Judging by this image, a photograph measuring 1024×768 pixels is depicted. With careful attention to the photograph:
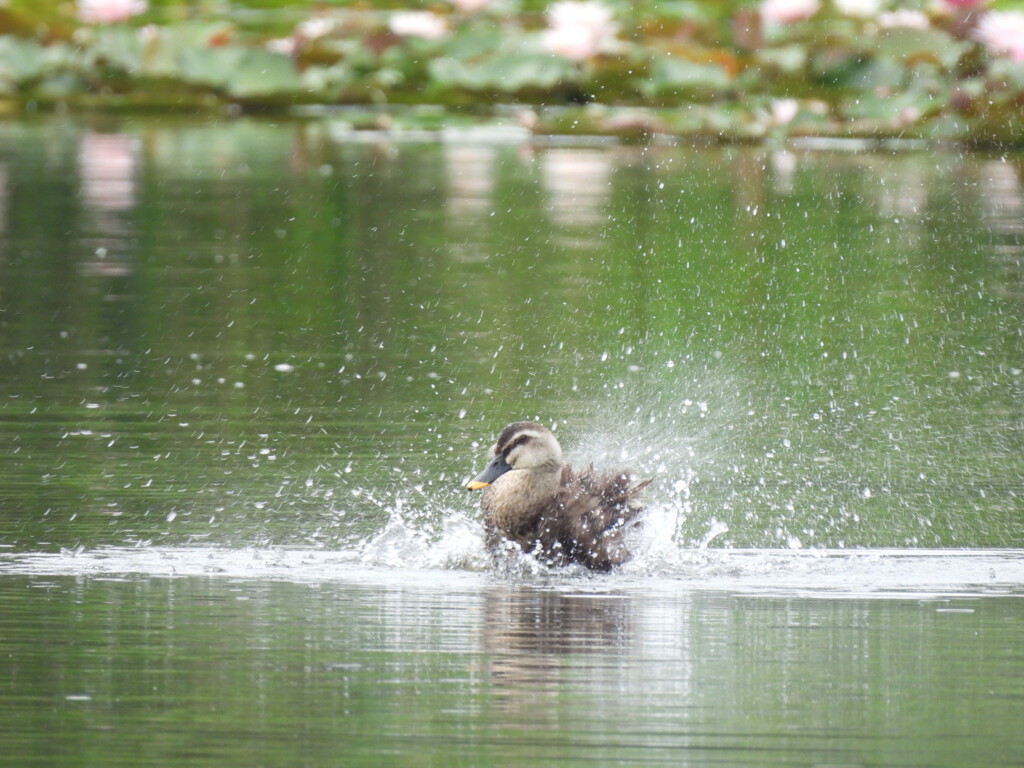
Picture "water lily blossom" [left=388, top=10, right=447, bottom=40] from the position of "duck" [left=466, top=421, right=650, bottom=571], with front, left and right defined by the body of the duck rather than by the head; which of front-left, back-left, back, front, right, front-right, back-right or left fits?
back-right

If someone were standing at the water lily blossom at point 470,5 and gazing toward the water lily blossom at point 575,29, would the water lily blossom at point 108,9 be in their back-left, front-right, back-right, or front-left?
back-right

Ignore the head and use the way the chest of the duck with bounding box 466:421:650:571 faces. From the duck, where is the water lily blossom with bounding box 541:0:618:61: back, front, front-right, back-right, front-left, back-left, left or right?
back-right

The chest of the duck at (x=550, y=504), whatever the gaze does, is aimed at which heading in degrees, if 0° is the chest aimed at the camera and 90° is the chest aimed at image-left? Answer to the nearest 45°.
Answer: approximately 45°

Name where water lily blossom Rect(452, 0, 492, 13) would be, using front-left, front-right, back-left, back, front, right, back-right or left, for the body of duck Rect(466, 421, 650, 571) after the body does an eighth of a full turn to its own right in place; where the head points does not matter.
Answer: right

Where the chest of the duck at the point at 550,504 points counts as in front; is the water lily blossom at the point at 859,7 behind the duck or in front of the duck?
behind

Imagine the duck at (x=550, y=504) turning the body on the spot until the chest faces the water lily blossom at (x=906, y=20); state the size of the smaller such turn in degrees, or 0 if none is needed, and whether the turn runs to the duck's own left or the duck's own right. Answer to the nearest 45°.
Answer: approximately 135° to the duck's own right

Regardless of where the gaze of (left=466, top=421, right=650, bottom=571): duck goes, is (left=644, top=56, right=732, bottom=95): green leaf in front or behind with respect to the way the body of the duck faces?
behind

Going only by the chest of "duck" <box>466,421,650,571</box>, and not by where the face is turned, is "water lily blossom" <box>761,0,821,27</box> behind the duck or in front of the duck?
behind
